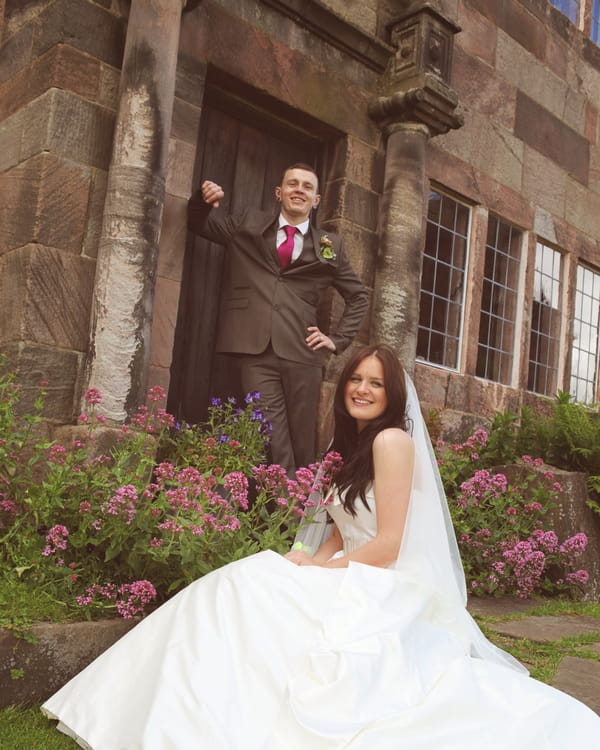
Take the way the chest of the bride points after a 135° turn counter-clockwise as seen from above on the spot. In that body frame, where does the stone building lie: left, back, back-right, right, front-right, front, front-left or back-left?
left

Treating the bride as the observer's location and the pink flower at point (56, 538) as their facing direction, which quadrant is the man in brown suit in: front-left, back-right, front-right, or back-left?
front-right

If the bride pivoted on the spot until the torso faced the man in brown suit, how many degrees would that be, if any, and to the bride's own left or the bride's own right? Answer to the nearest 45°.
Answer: approximately 135° to the bride's own right

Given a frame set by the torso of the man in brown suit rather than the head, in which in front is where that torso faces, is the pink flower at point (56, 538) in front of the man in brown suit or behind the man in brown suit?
in front

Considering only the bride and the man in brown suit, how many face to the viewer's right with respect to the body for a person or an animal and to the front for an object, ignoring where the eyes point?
0

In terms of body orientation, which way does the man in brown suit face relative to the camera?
toward the camera

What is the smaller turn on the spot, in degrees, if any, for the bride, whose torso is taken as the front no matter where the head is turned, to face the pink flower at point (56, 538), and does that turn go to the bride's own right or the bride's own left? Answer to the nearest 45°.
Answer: approximately 90° to the bride's own right

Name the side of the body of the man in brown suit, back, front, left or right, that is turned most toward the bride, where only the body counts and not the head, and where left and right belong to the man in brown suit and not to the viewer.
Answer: front

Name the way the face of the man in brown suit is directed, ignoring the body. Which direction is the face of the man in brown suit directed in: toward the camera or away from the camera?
toward the camera
